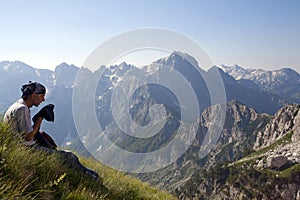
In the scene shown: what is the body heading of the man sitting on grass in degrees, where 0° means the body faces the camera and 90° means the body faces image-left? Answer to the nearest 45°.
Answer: approximately 270°

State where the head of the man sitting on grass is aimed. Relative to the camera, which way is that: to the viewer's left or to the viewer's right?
to the viewer's right
